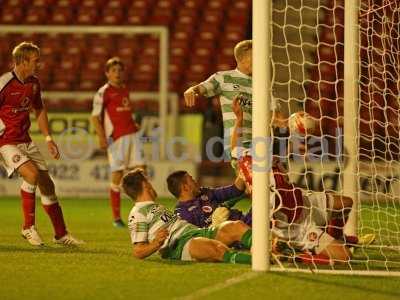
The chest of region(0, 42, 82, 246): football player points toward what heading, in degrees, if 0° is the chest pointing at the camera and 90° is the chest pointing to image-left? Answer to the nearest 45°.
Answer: approximately 315°

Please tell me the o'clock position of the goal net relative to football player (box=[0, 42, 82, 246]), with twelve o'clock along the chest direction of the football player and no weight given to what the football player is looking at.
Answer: The goal net is roughly at 11 o'clock from the football player.

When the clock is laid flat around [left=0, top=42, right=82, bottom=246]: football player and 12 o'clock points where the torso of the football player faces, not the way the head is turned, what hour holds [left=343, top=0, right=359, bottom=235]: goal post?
The goal post is roughly at 11 o'clock from the football player.

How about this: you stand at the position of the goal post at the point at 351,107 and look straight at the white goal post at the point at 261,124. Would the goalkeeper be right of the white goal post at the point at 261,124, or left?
right

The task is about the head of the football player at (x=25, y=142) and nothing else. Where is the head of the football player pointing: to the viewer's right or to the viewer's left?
to the viewer's right

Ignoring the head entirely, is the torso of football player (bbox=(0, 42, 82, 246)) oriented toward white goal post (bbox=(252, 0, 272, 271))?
yes

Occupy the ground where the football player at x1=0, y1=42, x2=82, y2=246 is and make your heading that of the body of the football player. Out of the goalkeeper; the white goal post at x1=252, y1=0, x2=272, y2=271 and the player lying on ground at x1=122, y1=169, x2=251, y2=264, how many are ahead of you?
3
